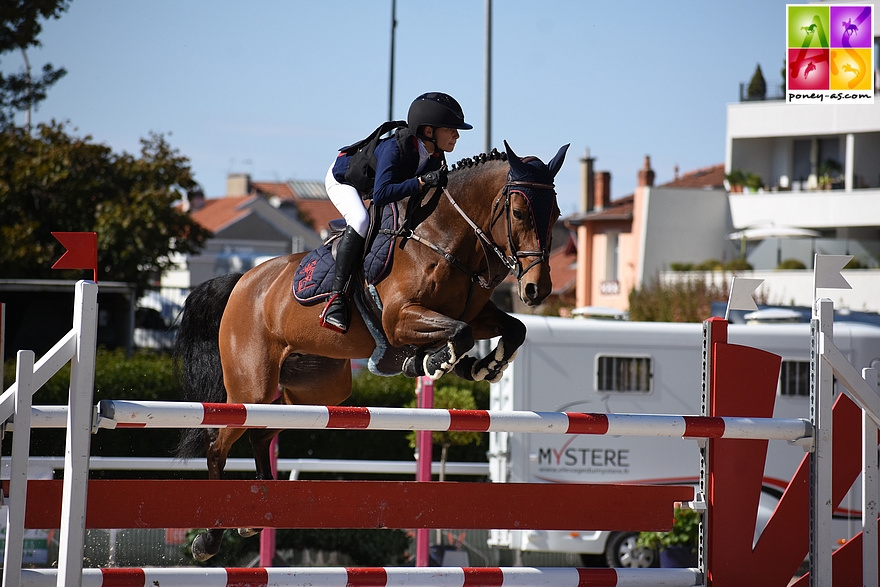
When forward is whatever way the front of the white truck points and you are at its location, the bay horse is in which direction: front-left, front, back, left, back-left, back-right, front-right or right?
right

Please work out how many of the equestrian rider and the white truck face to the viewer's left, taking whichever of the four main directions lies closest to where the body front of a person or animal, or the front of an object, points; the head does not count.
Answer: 0

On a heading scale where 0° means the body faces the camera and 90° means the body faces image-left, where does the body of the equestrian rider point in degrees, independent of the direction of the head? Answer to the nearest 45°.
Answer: approximately 315°

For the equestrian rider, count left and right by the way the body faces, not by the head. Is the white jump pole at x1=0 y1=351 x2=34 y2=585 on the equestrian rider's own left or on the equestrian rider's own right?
on the equestrian rider's own right

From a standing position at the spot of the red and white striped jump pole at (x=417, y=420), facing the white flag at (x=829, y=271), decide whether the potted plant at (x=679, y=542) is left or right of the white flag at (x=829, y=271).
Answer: left

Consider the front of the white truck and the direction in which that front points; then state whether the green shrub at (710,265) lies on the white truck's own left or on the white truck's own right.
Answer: on the white truck's own left

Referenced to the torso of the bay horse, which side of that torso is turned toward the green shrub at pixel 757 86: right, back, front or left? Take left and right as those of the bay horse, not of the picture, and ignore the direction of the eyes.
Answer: left

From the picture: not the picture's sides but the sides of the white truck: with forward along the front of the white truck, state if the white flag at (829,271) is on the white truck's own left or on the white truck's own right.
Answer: on the white truck's own right

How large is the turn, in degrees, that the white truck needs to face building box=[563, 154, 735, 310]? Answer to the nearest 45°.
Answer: approximately 90° to its left

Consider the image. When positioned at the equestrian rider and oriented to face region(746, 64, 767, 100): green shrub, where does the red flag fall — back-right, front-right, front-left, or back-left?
back-left

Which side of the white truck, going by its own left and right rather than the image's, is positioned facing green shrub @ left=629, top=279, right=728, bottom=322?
left

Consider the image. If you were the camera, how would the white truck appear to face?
facing to the right of the viewer

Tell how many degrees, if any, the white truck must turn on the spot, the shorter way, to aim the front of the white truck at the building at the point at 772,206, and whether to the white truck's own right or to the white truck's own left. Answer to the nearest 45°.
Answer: approximately 90° to the white truck's own left

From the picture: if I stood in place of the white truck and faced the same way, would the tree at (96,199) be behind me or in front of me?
behind
